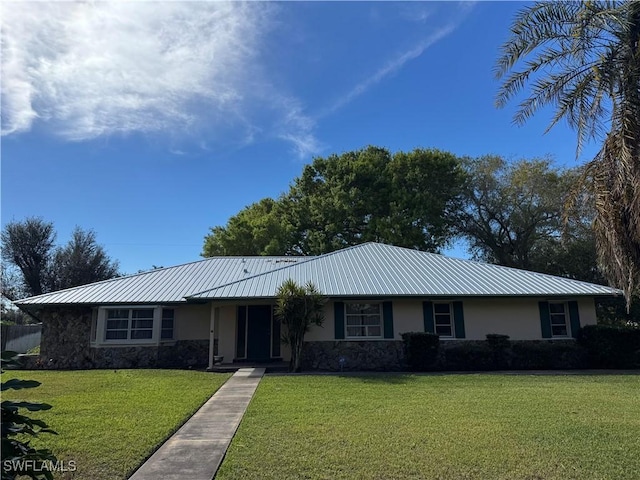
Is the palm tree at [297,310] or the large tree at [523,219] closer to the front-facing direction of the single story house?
the palm tree

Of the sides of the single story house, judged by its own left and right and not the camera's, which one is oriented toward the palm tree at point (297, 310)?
front

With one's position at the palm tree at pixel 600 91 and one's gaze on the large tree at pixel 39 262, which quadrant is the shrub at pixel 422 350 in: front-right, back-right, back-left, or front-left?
front-right

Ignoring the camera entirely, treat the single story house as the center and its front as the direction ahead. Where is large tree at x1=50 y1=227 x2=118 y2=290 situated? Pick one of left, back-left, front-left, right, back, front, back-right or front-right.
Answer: back-right

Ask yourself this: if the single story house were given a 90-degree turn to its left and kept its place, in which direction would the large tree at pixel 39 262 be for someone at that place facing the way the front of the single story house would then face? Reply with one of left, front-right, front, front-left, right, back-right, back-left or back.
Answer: back-left

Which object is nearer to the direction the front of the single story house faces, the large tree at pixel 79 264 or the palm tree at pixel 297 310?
the palm tree

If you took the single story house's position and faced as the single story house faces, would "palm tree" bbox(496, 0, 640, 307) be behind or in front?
in front

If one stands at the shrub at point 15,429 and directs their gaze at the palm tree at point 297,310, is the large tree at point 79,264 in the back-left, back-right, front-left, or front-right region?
front-left

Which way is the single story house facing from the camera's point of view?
toward the camera

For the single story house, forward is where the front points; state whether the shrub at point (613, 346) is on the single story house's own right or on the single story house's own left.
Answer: on the single story house's own left

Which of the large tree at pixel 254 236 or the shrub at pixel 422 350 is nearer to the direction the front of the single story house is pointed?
the shrub

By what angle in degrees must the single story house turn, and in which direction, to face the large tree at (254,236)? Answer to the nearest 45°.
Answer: approximately 180°

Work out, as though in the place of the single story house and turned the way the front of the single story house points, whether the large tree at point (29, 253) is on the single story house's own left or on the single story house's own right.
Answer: on the single story house's own right

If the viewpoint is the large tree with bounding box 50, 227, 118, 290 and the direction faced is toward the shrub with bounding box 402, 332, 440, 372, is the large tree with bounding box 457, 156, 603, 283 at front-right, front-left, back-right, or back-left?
front-left

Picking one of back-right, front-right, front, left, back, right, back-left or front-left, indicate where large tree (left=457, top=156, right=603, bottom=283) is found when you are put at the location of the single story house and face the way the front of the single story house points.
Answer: back-left

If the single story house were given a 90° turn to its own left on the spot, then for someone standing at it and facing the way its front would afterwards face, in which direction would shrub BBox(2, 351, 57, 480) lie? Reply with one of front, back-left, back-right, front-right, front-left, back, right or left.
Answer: right
